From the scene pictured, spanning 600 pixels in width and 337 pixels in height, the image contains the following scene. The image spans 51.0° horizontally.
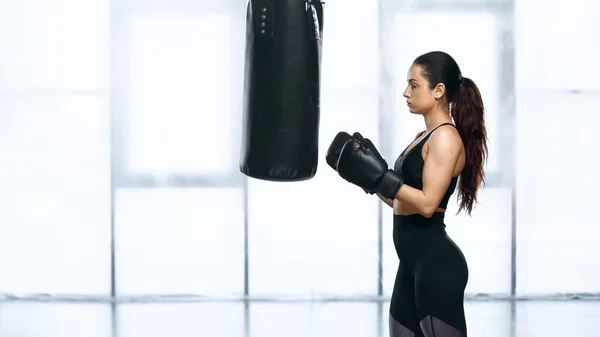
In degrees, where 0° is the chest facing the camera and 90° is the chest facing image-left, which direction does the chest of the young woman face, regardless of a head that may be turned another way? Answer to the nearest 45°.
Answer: approximately 90°

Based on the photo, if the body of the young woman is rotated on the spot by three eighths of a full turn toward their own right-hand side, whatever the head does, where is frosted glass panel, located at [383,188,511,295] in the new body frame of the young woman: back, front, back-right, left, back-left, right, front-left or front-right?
front-left

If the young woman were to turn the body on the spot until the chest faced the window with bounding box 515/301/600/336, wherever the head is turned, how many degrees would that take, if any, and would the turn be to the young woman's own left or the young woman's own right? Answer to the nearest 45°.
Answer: approximately 90° to the young woman's own right

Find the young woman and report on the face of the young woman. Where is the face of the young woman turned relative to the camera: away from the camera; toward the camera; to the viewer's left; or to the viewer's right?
to the viewer's left

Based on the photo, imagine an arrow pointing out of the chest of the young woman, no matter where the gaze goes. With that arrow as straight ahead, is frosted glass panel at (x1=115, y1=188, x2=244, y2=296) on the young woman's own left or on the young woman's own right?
on the young woman's own right

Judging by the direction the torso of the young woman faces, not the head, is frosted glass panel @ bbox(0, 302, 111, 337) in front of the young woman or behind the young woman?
in front

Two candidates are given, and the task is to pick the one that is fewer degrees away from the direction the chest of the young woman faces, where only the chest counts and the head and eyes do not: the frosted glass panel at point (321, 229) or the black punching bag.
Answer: the black punching bag

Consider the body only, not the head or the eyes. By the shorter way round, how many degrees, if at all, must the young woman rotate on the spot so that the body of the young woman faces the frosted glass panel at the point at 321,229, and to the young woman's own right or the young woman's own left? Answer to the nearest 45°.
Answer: approximately 90° to the young woman's own right

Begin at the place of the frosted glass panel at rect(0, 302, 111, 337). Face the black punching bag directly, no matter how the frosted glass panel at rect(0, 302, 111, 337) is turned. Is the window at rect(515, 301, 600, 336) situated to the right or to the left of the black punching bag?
left

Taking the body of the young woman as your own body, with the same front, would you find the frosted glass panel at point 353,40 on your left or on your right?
on your right

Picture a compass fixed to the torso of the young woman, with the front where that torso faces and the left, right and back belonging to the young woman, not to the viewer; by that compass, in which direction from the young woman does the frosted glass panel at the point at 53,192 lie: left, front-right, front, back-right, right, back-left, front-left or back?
front-right

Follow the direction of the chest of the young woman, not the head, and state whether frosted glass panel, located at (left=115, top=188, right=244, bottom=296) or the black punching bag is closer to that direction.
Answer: the black punching bag

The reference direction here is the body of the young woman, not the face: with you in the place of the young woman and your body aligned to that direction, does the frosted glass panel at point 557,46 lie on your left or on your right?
on your right
